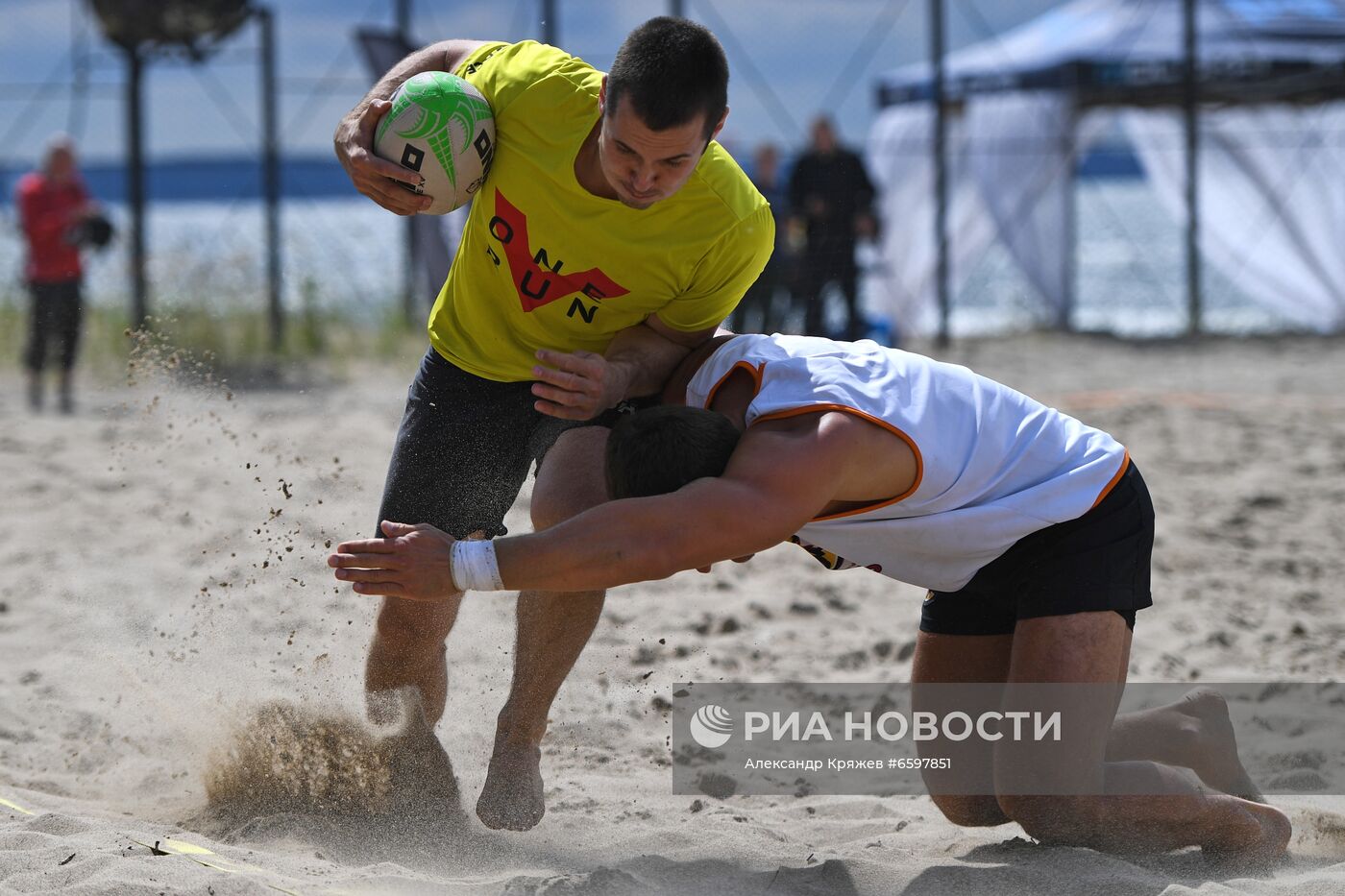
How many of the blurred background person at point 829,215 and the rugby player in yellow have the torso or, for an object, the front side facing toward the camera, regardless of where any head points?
2

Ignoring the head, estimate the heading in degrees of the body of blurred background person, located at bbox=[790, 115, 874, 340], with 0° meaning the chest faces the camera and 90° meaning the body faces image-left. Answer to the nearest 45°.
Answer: approximately 0°

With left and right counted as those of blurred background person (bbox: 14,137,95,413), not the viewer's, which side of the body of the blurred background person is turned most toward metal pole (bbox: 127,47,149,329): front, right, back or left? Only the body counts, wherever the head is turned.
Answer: left

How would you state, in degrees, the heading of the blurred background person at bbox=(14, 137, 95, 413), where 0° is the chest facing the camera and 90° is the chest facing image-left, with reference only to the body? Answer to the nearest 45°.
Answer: approximately 315°

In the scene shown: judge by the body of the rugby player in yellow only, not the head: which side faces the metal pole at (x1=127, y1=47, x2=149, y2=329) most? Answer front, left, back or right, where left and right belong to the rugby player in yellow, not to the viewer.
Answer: back
